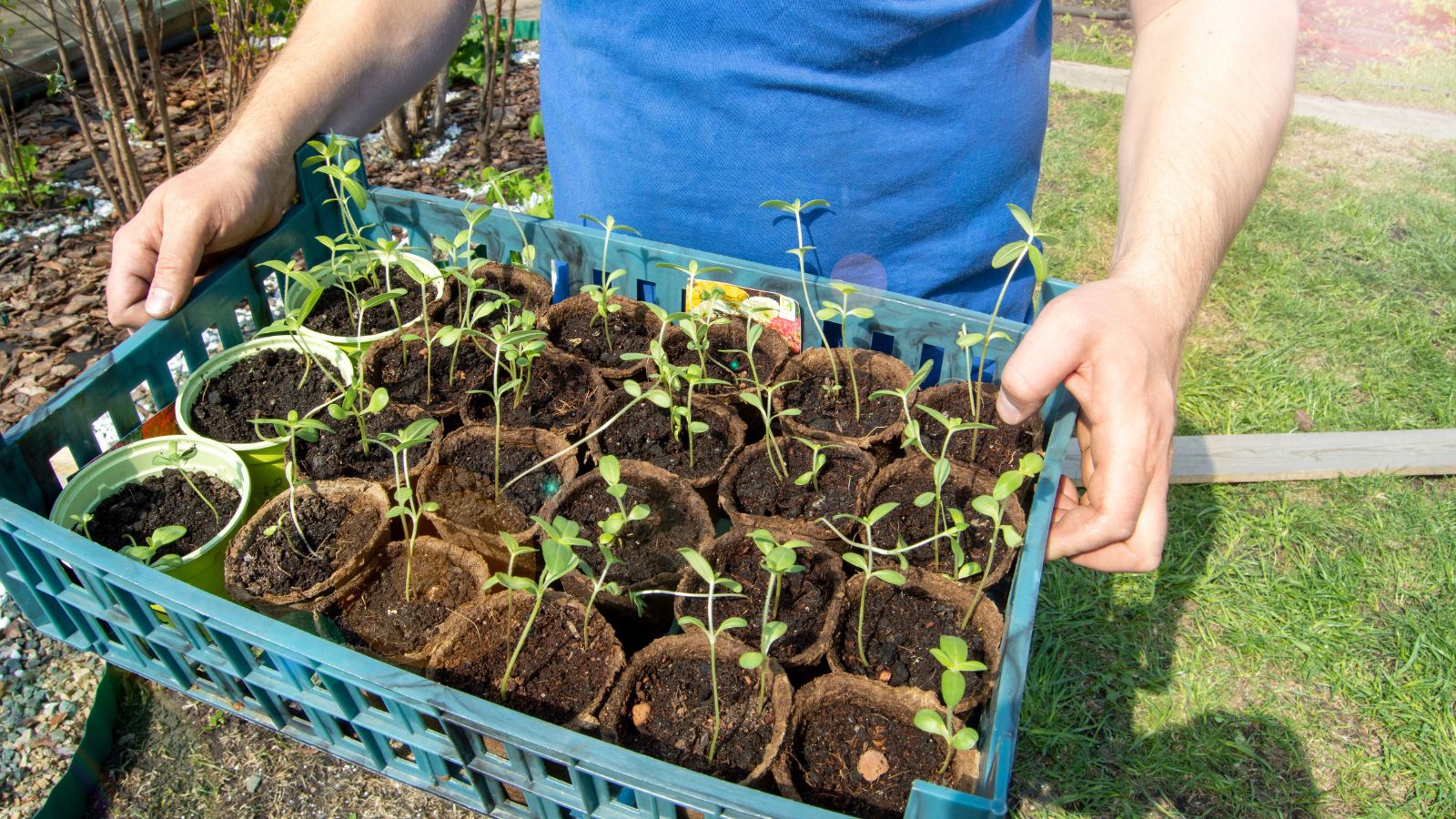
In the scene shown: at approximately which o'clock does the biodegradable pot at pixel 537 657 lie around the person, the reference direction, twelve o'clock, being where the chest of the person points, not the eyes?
The biodegradable pot is roughly at 1 o'clock from the person.

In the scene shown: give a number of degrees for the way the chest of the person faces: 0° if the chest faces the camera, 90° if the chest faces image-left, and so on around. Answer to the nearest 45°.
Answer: approximately 0°

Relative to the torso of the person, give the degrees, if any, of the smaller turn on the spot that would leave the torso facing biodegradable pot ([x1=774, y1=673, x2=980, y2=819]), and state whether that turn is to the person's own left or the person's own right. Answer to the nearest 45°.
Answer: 0° — they already face it

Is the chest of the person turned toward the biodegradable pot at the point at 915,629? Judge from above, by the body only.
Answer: yes

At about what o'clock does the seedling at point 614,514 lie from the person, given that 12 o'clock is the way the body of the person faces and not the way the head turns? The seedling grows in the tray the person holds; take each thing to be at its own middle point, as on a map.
The seedling is roughly at 1 o'clock from the person.
